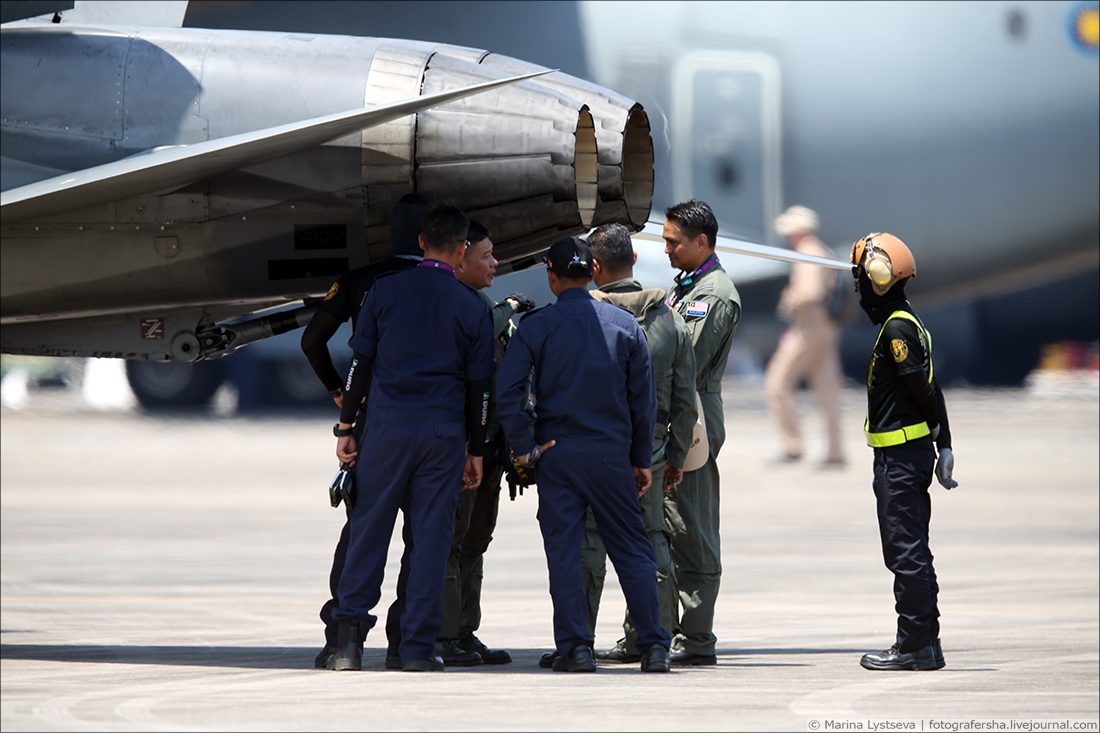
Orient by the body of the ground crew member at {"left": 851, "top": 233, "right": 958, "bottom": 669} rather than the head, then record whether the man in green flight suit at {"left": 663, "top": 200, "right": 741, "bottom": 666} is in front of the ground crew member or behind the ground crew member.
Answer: in front

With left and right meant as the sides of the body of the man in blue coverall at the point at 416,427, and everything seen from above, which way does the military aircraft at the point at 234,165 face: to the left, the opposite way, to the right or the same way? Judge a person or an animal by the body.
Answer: to the left

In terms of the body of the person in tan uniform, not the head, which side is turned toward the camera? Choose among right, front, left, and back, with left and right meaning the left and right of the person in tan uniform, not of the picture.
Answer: left

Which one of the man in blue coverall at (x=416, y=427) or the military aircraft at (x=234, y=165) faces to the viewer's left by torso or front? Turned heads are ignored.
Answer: the military aircraft

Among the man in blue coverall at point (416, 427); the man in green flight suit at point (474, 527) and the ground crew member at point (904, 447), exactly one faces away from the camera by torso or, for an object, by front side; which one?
the man in blue coverall

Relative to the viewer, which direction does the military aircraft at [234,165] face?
to the viewer's left

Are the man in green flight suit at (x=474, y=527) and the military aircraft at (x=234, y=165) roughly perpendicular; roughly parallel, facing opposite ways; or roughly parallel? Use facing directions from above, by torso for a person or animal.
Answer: roughly parallel, facing opposite ways

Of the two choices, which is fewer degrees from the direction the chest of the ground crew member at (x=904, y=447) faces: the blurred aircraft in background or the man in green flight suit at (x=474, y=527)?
the man in green flight suit

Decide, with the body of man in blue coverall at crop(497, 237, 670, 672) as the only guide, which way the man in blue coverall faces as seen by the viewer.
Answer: away from the camera

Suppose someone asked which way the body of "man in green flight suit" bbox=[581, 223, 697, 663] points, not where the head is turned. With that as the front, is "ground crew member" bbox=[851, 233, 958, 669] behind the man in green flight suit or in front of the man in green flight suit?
behind

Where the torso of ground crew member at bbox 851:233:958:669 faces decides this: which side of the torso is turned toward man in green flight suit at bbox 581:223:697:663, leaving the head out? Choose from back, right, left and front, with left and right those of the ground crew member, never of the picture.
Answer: front

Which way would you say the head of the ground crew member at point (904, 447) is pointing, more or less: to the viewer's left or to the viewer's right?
to the viewer's left

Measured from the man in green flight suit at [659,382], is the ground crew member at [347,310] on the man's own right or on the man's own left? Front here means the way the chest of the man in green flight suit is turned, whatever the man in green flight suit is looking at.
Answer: on the man's own left
